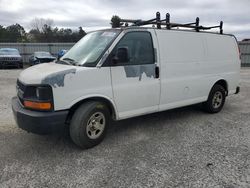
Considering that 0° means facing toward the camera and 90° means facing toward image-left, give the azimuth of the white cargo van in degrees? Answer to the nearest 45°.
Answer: approximately 45°

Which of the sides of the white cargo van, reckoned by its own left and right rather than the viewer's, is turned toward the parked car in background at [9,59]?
right

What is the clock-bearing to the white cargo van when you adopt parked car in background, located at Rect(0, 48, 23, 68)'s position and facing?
The white cargo van is roughly at 12 o'clock from the parked car in background.

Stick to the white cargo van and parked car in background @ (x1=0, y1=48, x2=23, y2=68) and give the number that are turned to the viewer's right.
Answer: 0

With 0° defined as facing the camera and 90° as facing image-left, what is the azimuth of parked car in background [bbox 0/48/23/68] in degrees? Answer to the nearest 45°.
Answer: approximately 0°
